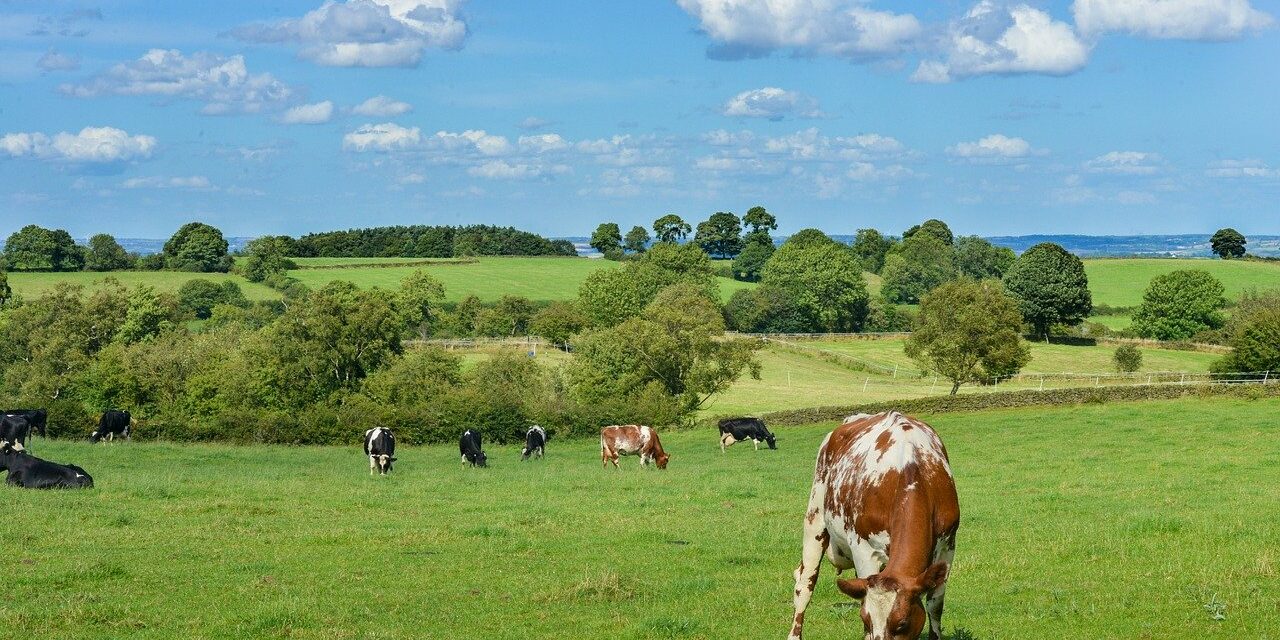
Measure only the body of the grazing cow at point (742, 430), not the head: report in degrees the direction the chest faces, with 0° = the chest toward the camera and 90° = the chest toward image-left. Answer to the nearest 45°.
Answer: approximately 270°

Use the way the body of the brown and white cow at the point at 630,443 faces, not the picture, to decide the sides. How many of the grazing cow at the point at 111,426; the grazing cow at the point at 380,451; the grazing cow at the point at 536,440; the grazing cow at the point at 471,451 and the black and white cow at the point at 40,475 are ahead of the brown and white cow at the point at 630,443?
0

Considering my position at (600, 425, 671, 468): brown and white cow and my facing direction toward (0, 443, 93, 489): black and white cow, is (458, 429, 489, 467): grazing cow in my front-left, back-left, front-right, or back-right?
front-right

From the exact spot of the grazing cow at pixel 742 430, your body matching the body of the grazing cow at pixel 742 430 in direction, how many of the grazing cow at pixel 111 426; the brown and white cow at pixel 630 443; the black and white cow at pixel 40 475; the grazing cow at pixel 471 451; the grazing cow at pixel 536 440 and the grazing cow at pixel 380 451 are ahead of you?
0

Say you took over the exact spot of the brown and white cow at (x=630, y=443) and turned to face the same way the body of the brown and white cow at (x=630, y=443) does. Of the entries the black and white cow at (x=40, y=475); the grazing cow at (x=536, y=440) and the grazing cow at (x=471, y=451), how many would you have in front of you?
0

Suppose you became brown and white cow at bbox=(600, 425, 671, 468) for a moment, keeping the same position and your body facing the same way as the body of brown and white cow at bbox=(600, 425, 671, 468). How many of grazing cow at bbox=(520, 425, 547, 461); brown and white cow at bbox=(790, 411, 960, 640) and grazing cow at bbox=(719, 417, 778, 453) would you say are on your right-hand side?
1

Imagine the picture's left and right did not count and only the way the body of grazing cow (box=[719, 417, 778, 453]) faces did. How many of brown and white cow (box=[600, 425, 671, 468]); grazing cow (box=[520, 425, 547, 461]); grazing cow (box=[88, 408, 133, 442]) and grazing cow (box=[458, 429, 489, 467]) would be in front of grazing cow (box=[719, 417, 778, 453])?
0

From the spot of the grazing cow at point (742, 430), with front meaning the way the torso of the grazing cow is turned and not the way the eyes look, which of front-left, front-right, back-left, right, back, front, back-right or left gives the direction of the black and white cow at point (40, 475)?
back-right

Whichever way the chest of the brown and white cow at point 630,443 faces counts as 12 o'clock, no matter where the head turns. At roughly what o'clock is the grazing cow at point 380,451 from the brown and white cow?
The grazing cow is roughly at 5 o'clock from the brown and white cow.

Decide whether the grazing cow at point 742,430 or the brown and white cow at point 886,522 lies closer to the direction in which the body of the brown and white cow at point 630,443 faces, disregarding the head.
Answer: the grazing cow

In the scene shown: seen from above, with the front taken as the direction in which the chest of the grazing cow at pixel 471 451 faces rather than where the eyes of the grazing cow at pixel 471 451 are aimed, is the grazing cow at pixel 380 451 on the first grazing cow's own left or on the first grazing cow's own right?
on the first grazing cow's own right

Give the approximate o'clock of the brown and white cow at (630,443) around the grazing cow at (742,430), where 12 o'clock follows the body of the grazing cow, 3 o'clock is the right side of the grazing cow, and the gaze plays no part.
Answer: The brown and white cow is roughly at 4 o'clock from the grazing cow.

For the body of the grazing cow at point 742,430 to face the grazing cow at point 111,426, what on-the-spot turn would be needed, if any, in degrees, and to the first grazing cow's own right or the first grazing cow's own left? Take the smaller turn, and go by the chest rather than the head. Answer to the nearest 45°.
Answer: approximately 180°

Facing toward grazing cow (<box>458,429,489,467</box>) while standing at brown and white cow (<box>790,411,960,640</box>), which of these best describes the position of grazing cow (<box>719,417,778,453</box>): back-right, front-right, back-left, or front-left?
front-right

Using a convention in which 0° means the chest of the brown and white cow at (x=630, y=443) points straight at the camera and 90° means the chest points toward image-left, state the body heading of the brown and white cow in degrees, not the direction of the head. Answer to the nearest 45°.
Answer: approximately 270°

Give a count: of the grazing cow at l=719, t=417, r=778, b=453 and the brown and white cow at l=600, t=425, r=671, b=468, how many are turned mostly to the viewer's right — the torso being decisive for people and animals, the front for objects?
2

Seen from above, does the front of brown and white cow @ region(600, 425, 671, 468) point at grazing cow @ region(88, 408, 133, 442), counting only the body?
no

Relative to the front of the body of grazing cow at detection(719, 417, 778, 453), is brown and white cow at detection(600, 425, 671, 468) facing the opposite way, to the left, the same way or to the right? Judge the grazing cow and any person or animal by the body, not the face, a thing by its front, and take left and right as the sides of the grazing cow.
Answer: the same way
